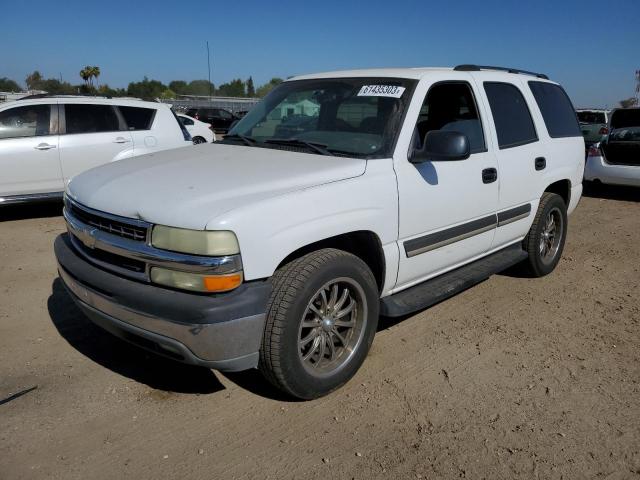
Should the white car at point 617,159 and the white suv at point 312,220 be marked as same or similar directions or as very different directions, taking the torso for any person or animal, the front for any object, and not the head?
very different directions

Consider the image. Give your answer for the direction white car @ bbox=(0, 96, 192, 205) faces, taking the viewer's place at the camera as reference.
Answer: facing to the left of the viewer

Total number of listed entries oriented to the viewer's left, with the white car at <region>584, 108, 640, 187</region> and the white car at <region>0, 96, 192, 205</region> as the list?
1

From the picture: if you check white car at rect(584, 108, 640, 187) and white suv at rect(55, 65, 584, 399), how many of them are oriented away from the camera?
1

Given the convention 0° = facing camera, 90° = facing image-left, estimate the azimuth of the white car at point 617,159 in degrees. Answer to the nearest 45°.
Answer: approximately 180°

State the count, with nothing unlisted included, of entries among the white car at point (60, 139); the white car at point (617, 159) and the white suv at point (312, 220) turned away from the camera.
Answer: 1

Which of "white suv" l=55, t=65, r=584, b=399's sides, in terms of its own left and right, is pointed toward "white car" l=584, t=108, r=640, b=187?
back

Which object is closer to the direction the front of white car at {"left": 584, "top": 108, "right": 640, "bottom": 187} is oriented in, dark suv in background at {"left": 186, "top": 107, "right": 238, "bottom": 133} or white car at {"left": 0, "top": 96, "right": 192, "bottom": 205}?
the dark suv in background

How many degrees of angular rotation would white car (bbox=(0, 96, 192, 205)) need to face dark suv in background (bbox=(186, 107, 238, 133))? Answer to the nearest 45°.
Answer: approximately 90° to its right

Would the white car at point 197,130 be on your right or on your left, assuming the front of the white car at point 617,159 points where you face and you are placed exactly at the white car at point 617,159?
on your left

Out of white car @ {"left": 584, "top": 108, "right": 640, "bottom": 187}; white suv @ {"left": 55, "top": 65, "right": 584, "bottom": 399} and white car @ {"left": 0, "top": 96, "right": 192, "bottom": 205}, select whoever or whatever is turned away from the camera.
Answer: white car @ {"left": 584, "top": 108, "right": 640, "bottom": 187}

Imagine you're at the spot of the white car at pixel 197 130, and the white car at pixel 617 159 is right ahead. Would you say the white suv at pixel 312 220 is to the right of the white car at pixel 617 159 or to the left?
right

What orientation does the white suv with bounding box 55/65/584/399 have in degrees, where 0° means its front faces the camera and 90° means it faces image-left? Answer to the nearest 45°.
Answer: approximately 45°
